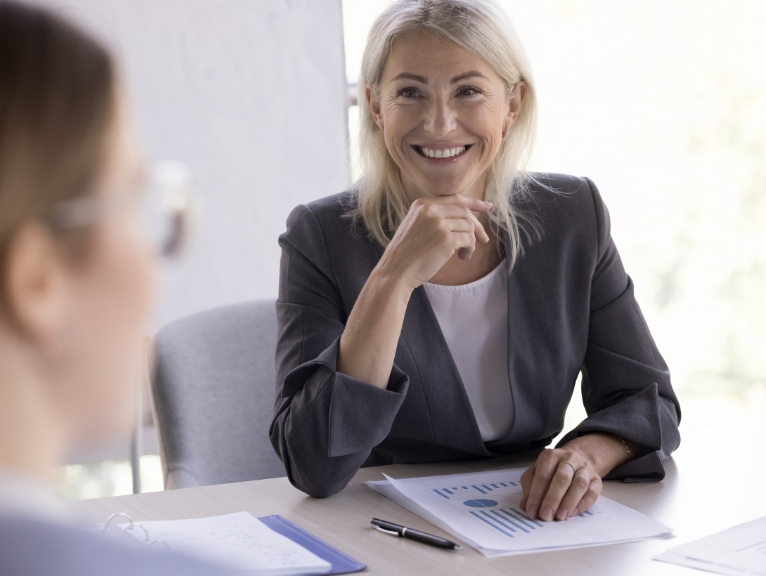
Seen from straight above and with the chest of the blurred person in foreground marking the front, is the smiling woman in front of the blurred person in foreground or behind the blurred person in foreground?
in front

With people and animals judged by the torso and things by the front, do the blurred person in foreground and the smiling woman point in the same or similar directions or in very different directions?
very different directions

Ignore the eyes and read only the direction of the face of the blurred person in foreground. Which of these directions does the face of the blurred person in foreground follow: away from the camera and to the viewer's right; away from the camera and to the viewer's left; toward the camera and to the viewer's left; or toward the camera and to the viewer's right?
away from the camera and to the viewer's right

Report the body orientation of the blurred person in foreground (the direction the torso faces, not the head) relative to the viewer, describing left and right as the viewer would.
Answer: facing away from the viewer and to the right of the viewer

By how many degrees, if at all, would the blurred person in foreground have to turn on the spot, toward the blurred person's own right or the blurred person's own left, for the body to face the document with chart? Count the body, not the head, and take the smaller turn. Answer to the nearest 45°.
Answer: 0° — they already face it

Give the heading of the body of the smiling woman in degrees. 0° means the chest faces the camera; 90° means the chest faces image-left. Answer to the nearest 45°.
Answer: approximately 0°

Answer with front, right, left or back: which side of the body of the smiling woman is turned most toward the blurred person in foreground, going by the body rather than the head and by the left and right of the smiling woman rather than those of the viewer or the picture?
front

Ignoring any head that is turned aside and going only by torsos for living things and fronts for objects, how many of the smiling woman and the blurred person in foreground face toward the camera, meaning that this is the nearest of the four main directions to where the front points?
1

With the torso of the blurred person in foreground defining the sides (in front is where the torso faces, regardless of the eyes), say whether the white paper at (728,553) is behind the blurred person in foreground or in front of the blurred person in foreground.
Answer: in front

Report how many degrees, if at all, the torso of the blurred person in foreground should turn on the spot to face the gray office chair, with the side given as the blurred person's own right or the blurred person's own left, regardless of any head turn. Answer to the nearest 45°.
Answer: approximately 45° to the blurred person's own left

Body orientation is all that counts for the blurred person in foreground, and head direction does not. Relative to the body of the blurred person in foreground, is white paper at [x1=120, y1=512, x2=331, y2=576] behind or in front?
in front
